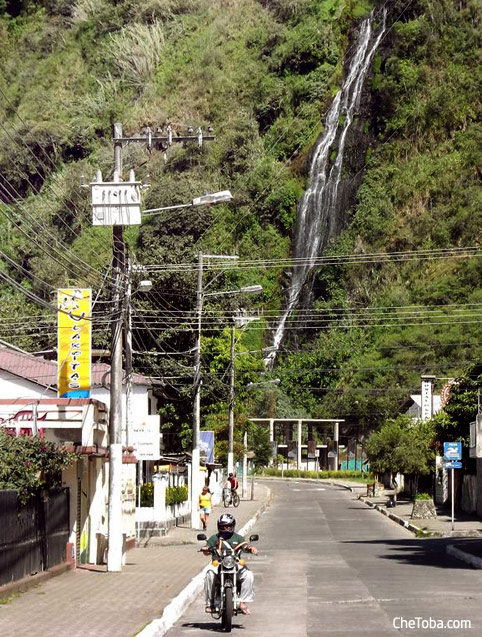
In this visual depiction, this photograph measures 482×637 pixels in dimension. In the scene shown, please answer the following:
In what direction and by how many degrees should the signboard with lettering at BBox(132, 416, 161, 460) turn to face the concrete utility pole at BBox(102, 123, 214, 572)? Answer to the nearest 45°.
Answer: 0° — it already faces it

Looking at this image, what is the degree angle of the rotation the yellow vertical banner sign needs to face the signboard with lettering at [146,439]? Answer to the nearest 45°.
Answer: approximately 135° to its left

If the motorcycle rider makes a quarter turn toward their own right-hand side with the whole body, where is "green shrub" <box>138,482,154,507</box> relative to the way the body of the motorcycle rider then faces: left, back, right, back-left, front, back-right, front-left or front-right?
right

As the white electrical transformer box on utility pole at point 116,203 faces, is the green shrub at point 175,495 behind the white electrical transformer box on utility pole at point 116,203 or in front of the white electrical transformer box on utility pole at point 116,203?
behind

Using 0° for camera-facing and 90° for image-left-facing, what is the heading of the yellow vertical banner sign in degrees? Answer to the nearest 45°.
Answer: approximately 0°

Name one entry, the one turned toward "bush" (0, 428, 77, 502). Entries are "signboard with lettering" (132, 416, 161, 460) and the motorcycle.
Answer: the signboard with lettering

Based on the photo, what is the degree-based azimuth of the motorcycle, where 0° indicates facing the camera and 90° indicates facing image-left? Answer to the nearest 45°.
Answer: approximately 0°

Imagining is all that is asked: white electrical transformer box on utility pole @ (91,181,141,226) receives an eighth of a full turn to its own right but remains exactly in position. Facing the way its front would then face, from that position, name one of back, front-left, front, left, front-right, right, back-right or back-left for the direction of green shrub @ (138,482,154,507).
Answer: back-right

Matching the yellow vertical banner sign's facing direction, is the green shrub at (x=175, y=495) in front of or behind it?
behind

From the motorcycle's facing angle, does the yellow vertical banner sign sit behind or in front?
behind
